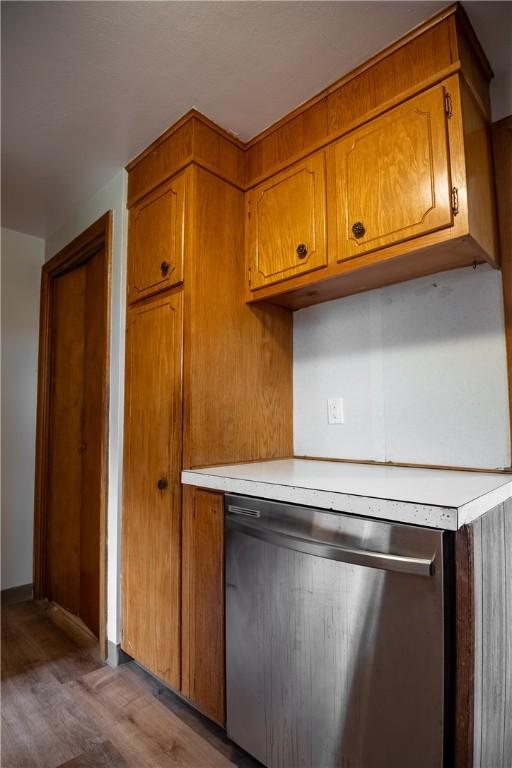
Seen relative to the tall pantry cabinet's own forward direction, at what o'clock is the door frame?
The door frame is roughly at 3 o'clock from the tall pantry cabinet.

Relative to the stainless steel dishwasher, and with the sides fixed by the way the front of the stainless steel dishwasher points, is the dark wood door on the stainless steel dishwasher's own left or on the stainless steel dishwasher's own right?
on the stainless steel dishwasher's own right

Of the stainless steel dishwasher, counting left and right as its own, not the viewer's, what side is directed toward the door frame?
right

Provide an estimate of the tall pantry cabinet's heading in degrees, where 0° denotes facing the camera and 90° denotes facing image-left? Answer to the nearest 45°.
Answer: approximately 45°

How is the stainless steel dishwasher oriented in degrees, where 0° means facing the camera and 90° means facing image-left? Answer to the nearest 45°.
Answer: approximately 45°

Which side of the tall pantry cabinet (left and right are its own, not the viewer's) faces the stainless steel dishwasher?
left
